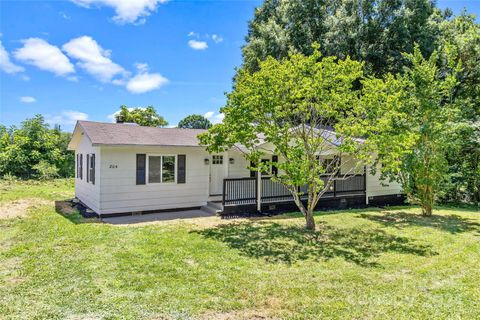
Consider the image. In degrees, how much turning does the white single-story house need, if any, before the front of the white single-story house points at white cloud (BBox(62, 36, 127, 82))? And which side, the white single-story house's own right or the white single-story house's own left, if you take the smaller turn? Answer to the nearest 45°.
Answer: approximately 135° to the white single-story house's own right

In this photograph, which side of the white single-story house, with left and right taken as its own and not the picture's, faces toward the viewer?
front

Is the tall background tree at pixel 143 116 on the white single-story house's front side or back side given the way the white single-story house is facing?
on the back side

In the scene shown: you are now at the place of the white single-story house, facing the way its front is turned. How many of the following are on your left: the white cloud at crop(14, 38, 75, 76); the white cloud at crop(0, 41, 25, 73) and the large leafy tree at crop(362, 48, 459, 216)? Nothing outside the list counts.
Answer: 1

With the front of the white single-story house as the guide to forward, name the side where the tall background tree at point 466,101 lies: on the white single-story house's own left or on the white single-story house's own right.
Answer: on the white single-story house's own left

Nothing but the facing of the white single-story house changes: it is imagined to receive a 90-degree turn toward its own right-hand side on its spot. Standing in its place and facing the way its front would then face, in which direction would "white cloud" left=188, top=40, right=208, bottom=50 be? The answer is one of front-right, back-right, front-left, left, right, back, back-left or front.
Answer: right

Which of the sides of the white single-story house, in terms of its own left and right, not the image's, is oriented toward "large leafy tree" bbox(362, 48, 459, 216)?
left

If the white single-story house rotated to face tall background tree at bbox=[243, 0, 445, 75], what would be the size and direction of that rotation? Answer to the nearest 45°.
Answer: approximately 135° to its left

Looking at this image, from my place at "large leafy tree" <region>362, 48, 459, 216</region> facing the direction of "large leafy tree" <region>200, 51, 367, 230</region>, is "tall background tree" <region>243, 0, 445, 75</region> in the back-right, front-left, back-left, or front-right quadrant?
back-right
